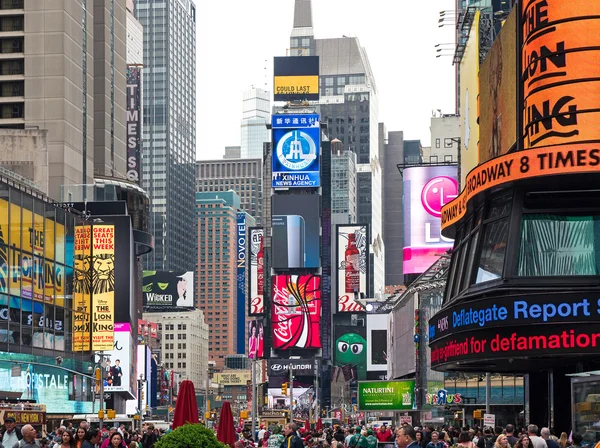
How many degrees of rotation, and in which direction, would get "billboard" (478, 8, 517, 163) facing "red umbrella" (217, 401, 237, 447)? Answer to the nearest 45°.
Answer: approximately 45° to its left

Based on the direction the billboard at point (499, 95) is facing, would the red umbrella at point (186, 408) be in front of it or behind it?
in front

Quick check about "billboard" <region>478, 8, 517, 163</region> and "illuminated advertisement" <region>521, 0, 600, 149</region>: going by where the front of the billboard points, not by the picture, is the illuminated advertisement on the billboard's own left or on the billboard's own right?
on the billboard's own left

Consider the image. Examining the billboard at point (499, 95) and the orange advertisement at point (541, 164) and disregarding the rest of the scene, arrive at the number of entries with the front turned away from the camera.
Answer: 0

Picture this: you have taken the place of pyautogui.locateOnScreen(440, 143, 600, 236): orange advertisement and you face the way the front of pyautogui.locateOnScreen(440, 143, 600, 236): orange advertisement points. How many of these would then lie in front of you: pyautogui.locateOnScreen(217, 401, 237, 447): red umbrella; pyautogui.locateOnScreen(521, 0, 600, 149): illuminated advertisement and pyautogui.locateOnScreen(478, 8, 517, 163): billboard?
1

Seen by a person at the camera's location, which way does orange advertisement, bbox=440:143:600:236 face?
facing the viewer and to the left of the viewer

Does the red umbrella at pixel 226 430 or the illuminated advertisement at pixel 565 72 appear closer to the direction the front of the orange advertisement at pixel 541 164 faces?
the red umbrella
